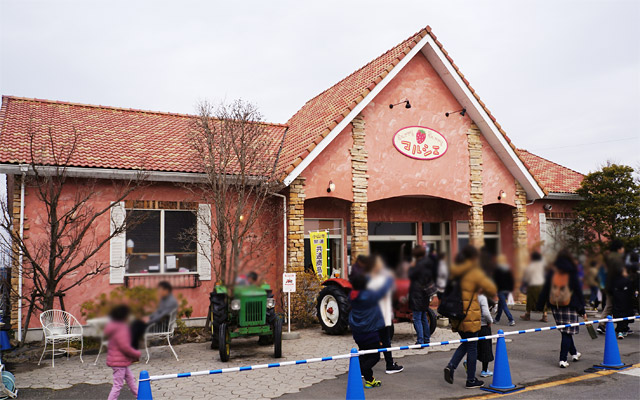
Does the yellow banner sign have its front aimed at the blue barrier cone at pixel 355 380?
yes

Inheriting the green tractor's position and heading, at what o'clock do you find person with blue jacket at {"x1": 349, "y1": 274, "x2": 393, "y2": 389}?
The person with blue jacket is roughly at 11 o'clock from the green tractor.

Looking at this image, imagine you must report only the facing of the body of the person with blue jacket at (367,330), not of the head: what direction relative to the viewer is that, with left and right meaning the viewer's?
facing away from the viewer and to the right of the viewer

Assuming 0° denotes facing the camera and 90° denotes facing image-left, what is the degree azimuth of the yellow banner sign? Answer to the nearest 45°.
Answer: approximately 0°

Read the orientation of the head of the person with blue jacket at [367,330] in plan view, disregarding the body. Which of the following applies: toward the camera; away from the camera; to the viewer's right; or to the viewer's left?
away from the camera

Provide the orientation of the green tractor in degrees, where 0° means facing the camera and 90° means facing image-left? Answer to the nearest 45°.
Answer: approximately 0°

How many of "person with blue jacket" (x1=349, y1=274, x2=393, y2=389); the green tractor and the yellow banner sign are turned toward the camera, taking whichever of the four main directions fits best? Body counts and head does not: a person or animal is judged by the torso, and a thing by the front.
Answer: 2
